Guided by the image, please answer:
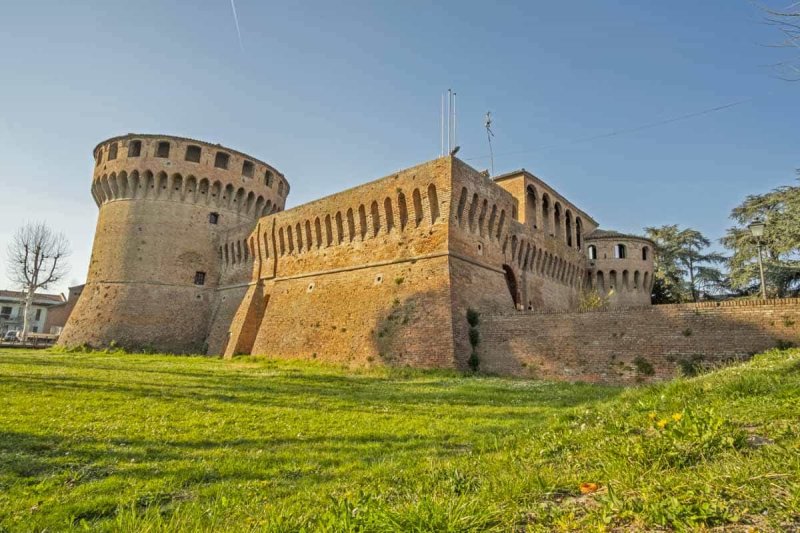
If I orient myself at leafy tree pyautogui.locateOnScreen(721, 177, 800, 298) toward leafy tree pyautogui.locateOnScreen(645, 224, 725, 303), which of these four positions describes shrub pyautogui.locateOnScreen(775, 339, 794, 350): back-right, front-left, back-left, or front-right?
back-left
